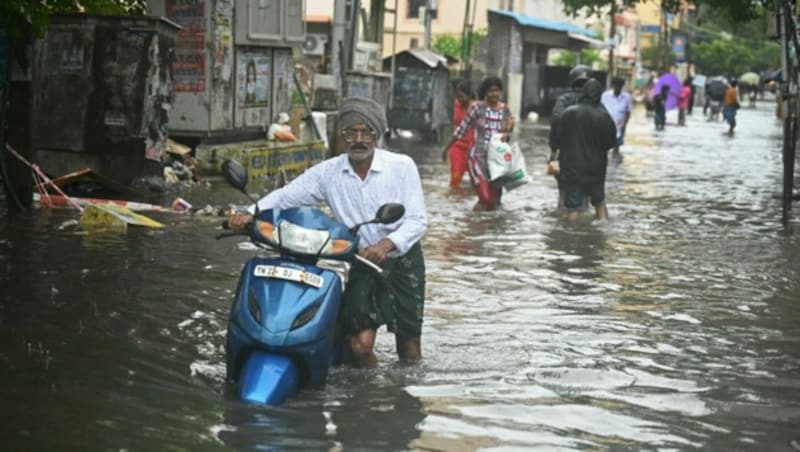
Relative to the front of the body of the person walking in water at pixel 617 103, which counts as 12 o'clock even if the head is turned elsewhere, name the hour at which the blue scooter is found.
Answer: The blue scooter is roughly at 12 o'clock from the person walking in water.

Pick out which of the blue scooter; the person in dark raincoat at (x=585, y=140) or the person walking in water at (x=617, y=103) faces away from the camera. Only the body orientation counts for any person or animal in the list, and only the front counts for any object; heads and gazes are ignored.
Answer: the person in dark raincoat

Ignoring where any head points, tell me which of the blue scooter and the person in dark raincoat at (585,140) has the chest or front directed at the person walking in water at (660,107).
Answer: the person in dark raincoat

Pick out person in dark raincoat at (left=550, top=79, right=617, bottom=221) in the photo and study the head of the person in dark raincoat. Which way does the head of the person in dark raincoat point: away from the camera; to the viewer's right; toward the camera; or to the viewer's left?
away from the camera

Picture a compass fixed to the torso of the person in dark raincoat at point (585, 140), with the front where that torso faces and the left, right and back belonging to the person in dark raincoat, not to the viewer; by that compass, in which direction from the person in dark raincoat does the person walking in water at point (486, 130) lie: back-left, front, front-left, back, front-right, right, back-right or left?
front-left

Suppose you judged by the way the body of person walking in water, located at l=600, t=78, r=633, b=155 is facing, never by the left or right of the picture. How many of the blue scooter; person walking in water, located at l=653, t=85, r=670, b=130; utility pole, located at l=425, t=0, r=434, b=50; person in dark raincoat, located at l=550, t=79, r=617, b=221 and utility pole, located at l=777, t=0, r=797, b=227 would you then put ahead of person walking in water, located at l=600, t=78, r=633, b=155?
3

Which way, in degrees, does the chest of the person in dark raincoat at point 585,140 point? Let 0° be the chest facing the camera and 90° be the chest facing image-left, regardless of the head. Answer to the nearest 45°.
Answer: approximately 180°

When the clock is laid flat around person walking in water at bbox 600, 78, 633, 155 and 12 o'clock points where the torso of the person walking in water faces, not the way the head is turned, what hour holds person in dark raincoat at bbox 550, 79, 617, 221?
The person in dark raincoat is roughly at 12 o'clock from the person walking in water.

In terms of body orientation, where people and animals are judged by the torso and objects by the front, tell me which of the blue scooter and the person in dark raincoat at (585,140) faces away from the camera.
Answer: the person in dark raincoat

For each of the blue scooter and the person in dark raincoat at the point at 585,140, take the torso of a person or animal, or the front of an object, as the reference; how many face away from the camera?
1

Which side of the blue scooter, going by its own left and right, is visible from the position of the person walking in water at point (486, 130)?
back

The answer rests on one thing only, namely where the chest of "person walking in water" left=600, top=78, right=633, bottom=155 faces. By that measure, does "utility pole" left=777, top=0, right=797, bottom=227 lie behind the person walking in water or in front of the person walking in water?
in front

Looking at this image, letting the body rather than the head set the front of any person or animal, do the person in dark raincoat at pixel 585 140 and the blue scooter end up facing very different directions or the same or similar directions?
very different directions

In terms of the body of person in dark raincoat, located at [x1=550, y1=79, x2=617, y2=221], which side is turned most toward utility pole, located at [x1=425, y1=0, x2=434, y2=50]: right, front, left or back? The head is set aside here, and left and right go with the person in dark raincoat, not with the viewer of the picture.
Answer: front

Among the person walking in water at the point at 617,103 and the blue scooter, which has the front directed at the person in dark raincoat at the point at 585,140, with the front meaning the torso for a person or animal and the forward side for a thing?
the person walking in water

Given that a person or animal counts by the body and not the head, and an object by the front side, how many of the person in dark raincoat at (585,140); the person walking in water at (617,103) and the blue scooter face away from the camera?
1

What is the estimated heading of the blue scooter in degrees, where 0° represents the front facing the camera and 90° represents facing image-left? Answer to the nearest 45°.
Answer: approximately 0°
